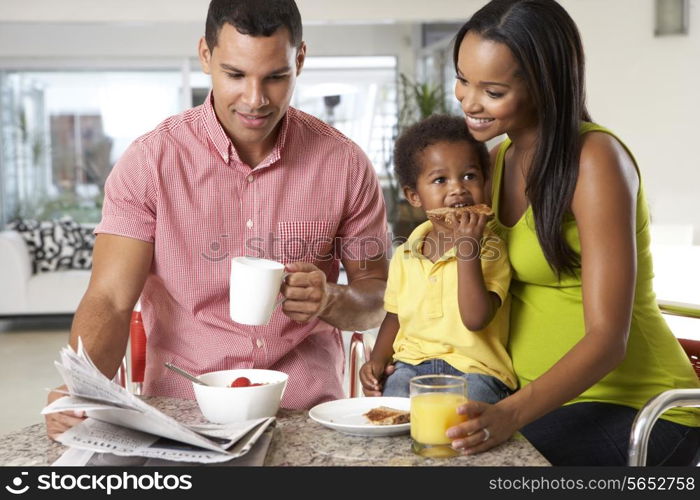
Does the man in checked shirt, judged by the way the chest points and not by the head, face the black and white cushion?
no

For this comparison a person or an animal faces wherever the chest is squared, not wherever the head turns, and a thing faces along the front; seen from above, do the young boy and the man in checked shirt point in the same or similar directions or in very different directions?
same or similar directions

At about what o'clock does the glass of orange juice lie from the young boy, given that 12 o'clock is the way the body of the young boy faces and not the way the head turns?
The glass of orange juice is roughly at 12 o'clock from the young boy.

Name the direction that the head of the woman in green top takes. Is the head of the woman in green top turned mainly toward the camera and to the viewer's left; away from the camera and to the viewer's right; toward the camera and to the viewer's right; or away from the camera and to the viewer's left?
toward the camera and to the viewer's left

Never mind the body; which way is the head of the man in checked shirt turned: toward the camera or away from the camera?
toward the camera

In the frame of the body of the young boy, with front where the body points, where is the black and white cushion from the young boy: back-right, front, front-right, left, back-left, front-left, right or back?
back-right

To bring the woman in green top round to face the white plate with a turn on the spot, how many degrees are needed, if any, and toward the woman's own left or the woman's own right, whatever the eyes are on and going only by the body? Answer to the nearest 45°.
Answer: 0° — they already face it

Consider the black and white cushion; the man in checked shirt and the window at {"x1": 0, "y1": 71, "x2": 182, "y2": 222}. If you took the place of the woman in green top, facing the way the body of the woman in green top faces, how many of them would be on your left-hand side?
0

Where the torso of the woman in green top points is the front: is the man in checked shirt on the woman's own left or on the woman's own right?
on the woman's own right

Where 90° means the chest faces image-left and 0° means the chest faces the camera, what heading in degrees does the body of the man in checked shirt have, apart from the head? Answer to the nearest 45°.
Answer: approximately 0°

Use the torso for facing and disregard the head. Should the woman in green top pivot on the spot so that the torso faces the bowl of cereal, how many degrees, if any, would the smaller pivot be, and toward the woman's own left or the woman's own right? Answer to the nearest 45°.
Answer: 0° — they already face it

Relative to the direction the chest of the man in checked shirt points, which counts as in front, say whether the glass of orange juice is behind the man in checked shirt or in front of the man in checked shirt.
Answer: in front

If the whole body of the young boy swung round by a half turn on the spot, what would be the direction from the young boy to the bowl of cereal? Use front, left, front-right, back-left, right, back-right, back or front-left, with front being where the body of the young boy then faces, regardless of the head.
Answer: back-left

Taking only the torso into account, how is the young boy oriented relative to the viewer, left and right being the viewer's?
facing the viewer

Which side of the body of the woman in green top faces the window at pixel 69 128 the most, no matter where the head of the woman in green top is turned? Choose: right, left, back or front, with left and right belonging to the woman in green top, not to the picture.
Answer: right

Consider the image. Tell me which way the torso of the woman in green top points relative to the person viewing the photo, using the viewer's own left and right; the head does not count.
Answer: facing the viewer and to the left of the viewer

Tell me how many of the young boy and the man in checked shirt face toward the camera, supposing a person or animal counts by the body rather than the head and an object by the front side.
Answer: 2
